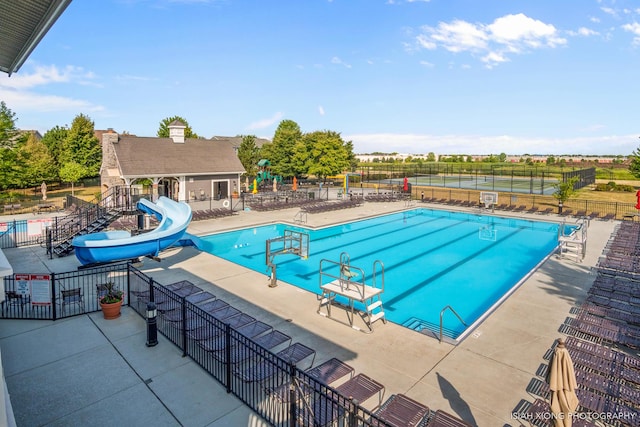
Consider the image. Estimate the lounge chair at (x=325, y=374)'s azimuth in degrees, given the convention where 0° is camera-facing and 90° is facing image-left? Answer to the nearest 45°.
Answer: approximately 225°

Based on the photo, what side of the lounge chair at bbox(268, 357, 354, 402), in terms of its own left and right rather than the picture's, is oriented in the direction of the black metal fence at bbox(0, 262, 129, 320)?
left

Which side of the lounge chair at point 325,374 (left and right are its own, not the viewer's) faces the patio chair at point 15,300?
left

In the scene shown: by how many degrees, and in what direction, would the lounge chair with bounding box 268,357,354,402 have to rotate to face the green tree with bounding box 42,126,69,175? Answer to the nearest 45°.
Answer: approximately 90° to its left

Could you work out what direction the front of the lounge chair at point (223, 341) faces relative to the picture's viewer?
facing away from the viewer and to the right of the viewer

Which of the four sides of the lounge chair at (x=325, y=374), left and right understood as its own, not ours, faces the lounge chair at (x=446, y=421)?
right

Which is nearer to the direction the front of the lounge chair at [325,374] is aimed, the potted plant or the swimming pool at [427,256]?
the swimming pool

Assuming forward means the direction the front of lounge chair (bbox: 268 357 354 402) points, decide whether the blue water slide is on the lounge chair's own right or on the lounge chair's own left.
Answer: on the lounge chair's own left

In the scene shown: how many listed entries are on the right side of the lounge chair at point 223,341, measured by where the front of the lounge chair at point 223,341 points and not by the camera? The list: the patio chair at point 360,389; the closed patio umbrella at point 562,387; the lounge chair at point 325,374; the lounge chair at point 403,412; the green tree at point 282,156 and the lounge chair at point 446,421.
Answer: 5
